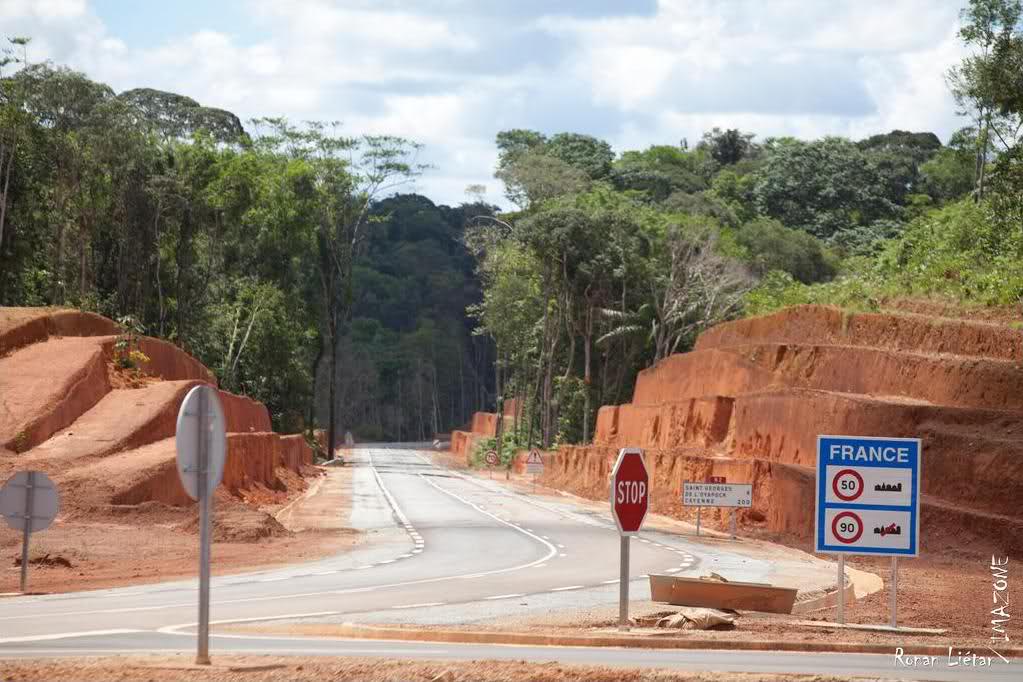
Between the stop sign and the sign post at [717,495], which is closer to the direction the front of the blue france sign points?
the stop sign

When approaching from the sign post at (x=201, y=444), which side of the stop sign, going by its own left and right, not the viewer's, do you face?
right

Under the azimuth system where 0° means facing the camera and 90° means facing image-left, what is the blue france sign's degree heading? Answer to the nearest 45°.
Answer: approximately 0°

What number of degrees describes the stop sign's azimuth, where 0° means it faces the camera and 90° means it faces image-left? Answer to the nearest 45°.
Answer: approximately 315°

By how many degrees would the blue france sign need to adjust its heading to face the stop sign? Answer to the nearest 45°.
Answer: approximately 45° to its right

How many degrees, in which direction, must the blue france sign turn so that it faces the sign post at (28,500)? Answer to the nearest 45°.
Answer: approximately 90° to its right

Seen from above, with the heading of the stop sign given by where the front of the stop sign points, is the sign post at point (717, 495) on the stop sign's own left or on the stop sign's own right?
on the stop sign's own left

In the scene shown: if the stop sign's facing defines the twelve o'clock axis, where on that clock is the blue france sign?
The blue france sign is roughly at 9 o'clock from the stop sign.
